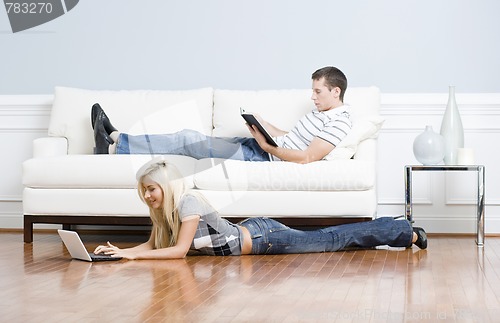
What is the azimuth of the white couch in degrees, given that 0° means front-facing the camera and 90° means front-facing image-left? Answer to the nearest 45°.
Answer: approximately 0°

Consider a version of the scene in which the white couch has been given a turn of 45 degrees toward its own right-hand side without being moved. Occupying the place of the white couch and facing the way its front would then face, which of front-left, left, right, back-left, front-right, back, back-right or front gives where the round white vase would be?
back-left

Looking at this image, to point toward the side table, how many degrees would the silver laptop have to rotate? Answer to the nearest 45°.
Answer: approximately 45° to its right

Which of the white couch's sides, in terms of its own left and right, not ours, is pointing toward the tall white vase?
left

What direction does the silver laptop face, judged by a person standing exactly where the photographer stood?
facing away from the viewer and to the right of the viewer

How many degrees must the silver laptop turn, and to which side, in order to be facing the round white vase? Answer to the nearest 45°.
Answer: approximately 45° to its right

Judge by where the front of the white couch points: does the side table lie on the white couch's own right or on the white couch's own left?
on the white couch's own left

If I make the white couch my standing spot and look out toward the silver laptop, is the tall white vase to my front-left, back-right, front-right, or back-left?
back-left
